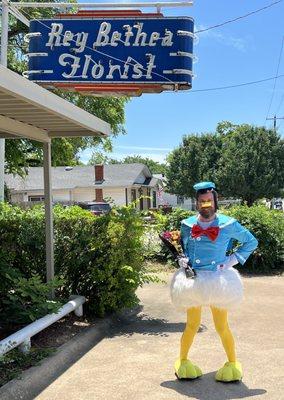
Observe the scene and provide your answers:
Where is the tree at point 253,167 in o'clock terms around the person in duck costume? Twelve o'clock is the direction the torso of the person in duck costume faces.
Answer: The tree is roughly at 6 o'clock from the person in duck costume.

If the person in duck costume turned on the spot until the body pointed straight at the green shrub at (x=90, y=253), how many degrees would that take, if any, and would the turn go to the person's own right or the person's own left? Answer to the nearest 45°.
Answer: approximately 135° to the person's own right

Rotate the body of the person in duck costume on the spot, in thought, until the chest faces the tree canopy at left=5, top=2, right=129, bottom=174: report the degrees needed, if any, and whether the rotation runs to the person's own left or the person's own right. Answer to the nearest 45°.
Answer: approximately 180°

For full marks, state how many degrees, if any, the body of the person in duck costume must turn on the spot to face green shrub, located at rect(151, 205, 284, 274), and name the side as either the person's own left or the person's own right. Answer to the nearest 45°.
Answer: approximately 180°

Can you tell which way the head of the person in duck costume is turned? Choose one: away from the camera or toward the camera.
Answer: toward the camera

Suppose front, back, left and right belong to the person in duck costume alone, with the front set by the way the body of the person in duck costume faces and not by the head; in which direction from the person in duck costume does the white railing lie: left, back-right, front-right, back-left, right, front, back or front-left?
right

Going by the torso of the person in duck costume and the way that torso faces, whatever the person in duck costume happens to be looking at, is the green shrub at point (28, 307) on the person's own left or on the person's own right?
on the person's own right

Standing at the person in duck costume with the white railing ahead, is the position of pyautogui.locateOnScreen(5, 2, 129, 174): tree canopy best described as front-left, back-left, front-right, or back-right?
front-right

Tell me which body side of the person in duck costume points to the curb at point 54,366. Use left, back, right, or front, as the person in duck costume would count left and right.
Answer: right

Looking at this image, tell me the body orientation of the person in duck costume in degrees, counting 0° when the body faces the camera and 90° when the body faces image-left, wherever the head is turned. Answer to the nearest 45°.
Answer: approximately 0°

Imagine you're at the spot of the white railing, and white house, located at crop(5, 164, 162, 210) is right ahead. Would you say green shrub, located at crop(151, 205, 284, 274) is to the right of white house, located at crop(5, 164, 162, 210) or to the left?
right

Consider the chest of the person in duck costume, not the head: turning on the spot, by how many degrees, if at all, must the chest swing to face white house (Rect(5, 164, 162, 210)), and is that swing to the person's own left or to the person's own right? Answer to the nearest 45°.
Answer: approximately 180°

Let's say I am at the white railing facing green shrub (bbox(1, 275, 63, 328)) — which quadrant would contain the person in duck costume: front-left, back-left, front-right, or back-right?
back-right
